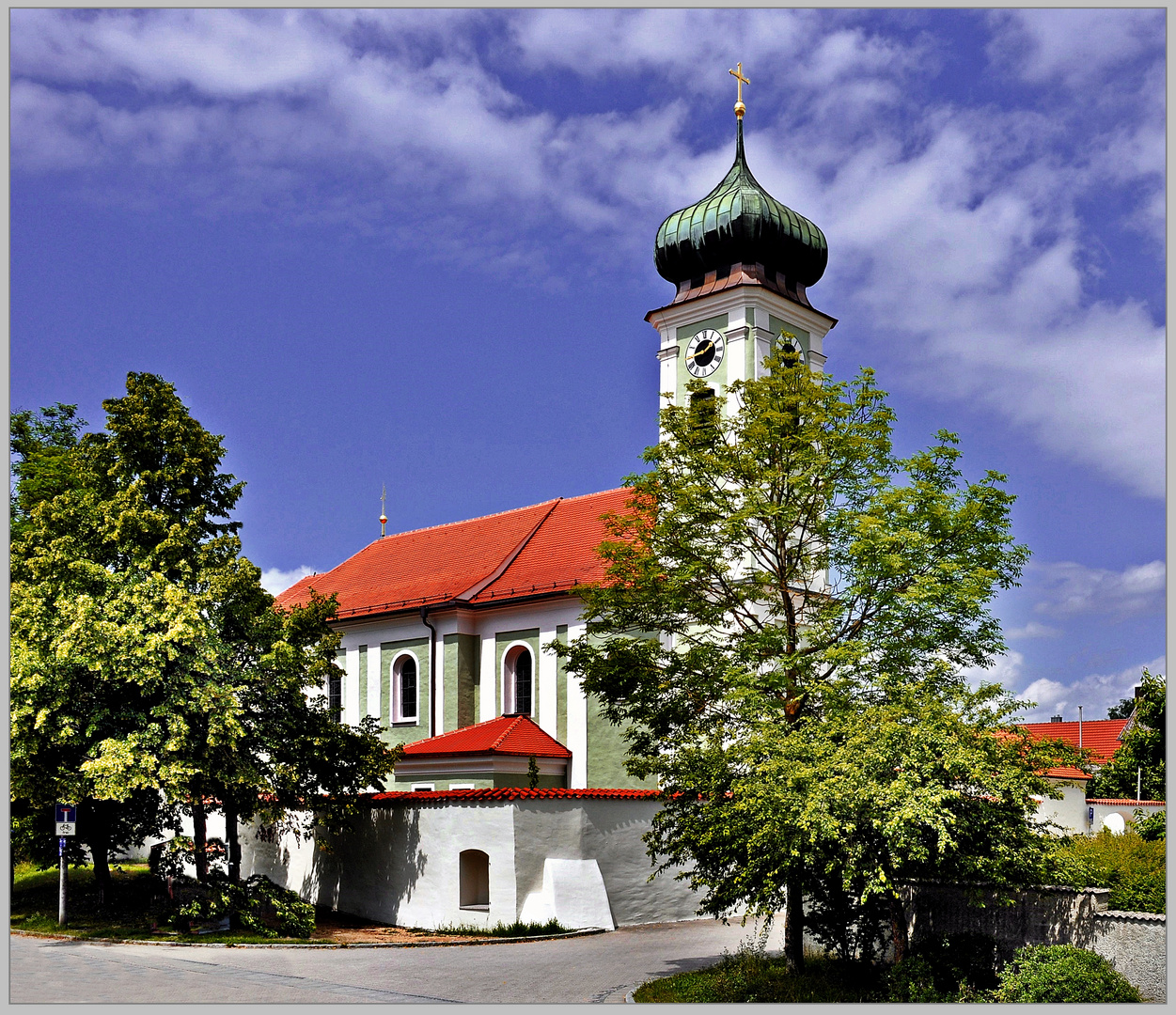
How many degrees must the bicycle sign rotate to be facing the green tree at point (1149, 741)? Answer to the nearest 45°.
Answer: approximately 90° to its left

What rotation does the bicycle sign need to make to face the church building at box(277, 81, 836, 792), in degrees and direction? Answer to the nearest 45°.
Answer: approximately 135° to its left

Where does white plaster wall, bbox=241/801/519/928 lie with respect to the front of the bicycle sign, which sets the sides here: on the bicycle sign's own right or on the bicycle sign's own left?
on the bicycle sign's own left

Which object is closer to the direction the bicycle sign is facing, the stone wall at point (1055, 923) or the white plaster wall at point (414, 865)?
the stone wall

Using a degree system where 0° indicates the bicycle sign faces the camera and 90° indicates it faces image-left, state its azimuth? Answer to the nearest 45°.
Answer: approximately 0°

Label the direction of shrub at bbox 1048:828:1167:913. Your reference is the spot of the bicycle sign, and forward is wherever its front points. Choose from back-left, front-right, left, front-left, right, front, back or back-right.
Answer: front-left

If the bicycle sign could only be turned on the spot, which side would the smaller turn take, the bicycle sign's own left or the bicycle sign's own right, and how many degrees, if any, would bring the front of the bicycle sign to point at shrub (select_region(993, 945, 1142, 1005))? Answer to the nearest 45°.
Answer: approximately 45° to the bicycle sign's own left

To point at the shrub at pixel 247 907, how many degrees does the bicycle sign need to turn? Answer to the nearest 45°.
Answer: approximately 90° to its left

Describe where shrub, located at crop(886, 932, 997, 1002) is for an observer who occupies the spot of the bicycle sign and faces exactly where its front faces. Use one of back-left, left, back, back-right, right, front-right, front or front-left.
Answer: front-left

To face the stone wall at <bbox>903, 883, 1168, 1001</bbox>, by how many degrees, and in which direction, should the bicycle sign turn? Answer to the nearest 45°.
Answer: approximately 45° to its left

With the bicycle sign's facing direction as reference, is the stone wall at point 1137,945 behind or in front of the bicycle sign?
in front
